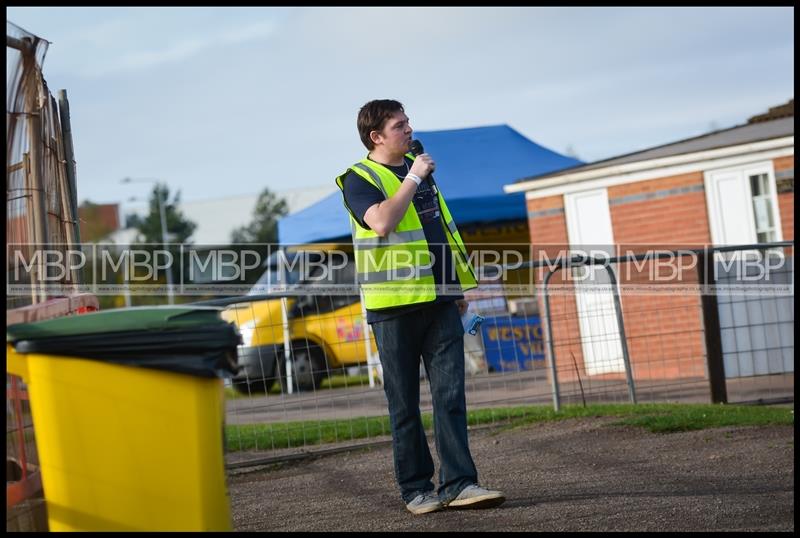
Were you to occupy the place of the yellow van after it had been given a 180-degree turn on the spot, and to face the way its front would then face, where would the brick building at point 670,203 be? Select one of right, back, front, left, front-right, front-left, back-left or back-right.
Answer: front

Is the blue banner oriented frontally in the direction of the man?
yes

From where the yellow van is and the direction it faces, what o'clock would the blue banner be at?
The blue banner is roughly at 7 o'clock from the yellow van.

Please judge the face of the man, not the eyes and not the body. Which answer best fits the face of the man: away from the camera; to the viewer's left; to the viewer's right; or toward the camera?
to the viewer's right

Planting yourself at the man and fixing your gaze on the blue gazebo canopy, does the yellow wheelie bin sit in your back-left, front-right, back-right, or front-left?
back-left

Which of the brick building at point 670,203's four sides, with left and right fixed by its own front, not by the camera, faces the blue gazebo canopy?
right

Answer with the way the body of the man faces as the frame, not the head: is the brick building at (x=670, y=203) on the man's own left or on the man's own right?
on the man's own left

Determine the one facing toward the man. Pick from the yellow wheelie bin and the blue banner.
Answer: the blue banner

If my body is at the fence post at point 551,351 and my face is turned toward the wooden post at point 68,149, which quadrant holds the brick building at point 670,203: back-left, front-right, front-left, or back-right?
back-right

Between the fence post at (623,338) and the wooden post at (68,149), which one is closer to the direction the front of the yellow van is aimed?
the wooden post
